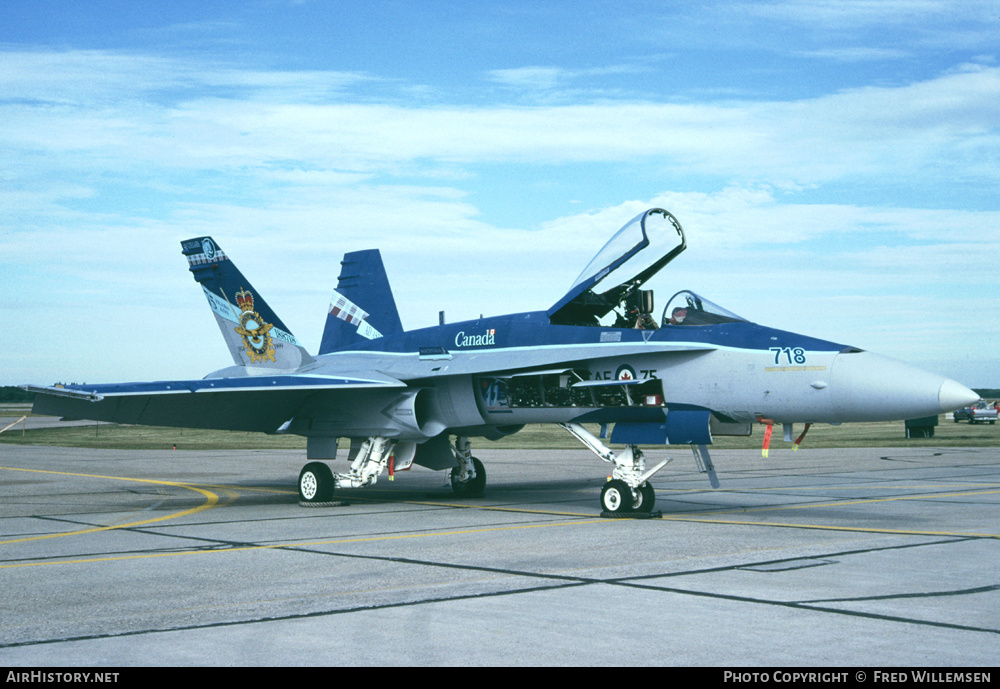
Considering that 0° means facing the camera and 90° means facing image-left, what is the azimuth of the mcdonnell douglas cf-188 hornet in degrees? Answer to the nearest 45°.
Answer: approximately 315°
